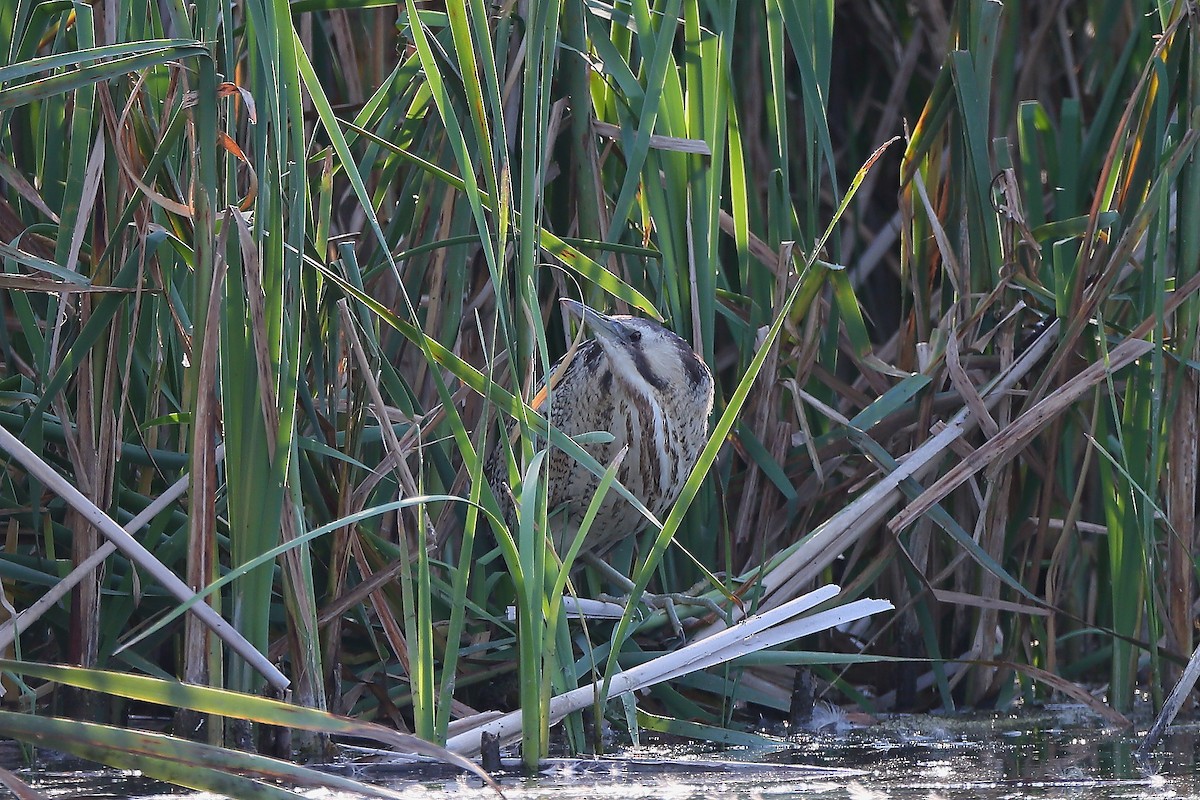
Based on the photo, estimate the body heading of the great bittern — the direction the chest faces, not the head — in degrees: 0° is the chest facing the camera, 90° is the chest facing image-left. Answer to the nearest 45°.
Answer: approximately 315°
